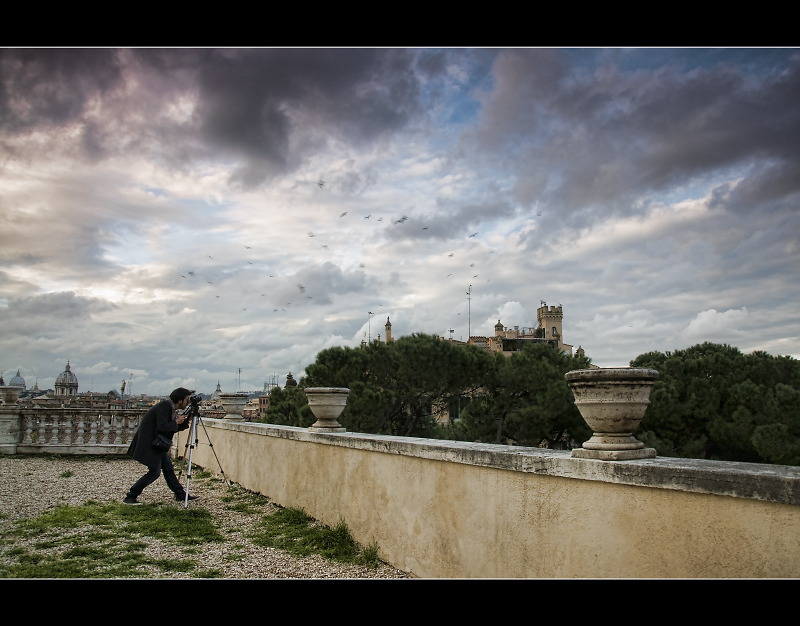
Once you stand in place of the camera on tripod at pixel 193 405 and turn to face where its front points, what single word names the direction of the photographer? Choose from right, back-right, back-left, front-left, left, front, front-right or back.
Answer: back-right

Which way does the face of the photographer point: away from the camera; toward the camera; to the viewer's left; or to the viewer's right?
to the viewer's right

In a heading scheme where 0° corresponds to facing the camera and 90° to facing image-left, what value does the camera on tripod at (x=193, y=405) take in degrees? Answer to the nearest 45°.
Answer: approximately 270°

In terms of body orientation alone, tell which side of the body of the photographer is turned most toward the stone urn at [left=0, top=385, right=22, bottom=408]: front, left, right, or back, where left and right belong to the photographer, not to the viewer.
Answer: left

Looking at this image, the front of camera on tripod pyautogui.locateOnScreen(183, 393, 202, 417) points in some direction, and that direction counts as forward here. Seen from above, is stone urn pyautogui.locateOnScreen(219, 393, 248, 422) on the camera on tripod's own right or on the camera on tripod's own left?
on the camera on tripod's own left

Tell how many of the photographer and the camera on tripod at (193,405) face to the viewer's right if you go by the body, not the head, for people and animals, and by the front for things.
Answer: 2

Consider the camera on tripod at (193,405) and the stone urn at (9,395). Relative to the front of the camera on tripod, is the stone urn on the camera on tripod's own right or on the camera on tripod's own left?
on the camera on tripod's own left

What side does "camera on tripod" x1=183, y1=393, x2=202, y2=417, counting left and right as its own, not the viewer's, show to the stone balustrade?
left

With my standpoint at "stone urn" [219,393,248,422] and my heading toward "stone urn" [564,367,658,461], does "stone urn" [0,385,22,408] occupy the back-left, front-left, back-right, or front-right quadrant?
back-right

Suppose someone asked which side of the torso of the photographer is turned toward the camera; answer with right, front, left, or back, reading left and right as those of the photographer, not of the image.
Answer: right
